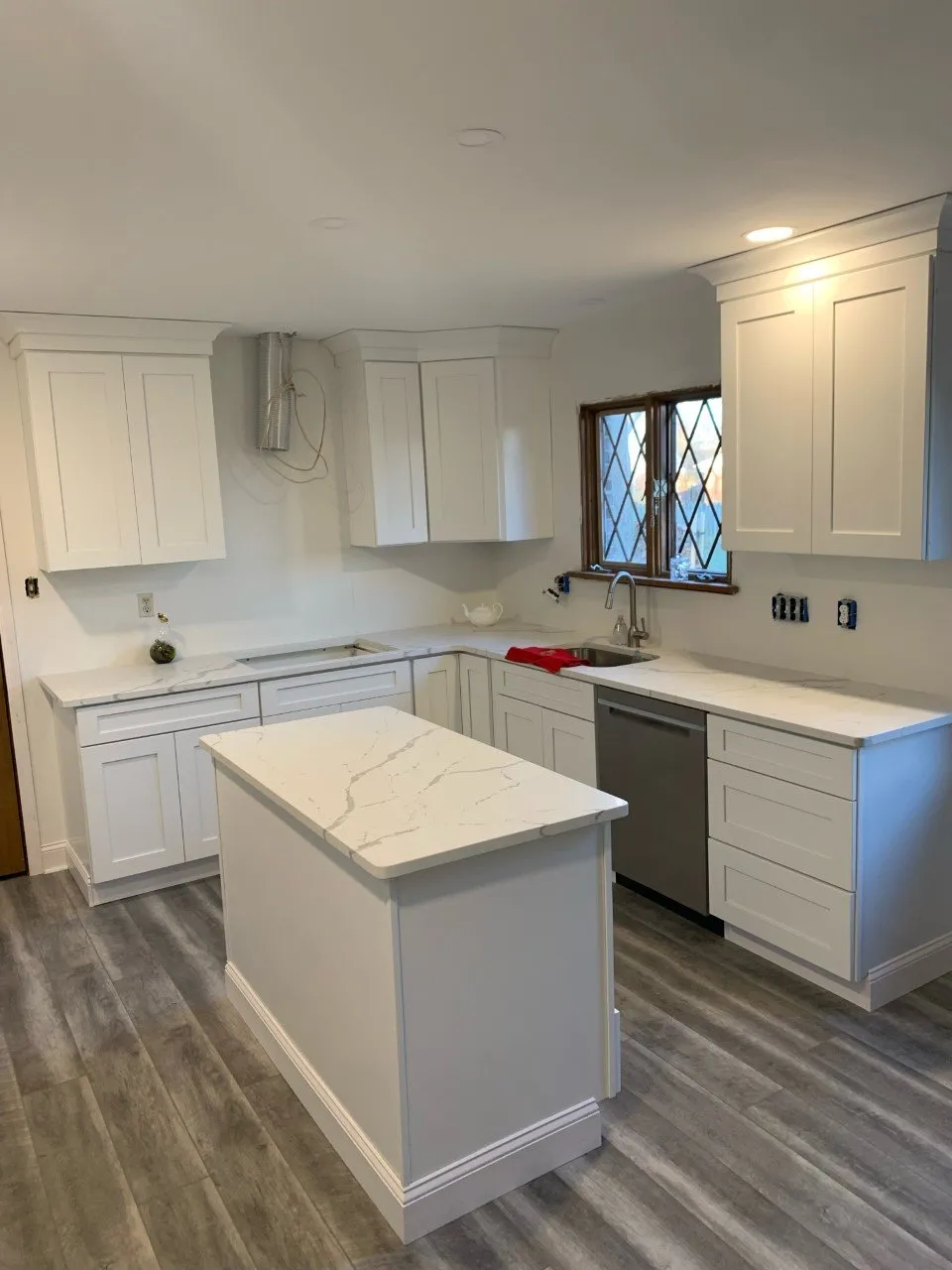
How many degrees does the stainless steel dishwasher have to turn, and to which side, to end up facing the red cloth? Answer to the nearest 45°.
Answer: approximately 90° to its right

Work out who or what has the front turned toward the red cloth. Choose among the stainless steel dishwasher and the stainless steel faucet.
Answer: the stainless steel faucet

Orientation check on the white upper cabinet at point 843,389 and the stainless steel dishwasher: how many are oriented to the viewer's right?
0

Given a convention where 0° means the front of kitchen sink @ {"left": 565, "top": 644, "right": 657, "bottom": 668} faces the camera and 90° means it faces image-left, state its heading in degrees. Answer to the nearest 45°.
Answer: approximately 45°

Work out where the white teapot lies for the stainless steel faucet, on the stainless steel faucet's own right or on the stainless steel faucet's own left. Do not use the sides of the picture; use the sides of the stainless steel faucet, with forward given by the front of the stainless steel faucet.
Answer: on the stainless steel faucet's own right

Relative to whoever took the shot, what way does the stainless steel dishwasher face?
facing the viewer and to the left of the viewer

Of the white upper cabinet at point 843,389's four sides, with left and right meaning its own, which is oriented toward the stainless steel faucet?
right

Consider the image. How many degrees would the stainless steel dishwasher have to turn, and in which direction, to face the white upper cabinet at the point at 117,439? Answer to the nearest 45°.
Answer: approximately 45° to its right

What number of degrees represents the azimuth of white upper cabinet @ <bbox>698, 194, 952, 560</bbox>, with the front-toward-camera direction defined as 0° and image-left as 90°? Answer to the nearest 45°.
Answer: approximately 45°

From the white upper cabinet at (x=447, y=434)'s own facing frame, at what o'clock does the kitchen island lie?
The kitchen island is roughly at 12 o'clock from the white upper cabinet.
